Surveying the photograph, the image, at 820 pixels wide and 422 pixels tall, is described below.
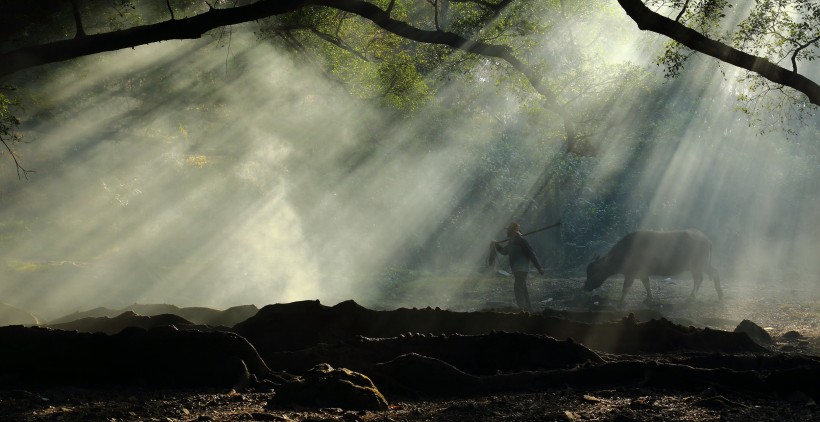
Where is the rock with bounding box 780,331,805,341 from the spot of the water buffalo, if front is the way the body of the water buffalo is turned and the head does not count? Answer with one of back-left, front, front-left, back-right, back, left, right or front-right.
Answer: left

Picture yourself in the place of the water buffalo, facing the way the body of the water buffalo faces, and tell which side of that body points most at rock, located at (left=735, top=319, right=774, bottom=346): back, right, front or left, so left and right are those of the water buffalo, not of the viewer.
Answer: left

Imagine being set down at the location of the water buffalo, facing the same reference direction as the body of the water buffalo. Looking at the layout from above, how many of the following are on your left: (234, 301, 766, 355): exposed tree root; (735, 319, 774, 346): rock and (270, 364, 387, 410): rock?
3

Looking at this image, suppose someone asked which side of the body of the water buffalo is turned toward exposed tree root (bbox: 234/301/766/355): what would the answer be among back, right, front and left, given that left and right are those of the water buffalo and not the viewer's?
left

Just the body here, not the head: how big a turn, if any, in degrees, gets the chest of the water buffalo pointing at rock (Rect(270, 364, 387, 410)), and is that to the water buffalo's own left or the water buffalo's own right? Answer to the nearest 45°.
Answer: approximately 90° to the water buffalo's own left

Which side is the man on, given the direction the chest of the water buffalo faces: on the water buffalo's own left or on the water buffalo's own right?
on the water buffalo's own left

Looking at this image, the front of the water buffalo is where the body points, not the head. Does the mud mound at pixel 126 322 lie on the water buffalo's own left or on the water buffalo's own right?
on the water buffalo's own left

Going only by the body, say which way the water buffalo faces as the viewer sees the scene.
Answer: to the viewer's left
